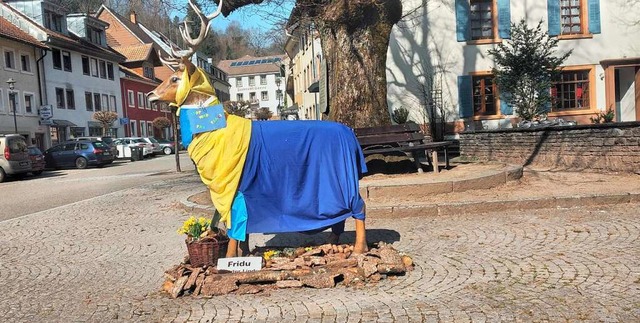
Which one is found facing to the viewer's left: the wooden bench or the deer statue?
the deer statue

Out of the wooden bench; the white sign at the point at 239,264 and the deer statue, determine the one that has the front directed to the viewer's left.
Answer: the deer statue

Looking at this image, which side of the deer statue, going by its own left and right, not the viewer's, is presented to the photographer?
left

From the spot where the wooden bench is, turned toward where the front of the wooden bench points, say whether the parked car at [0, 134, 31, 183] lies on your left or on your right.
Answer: on your right

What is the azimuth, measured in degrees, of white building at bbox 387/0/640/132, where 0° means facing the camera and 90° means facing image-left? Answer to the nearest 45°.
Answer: approximately 0°

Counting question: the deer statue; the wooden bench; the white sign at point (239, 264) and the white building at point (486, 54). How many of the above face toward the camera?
3
